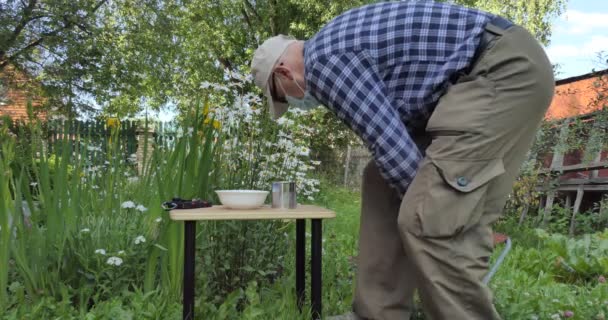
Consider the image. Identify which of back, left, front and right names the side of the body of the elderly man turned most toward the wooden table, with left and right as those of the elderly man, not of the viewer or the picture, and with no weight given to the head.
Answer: front

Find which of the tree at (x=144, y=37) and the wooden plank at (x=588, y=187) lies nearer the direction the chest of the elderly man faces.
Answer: the tree

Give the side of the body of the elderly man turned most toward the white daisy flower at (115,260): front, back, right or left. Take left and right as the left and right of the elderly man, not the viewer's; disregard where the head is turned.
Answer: front

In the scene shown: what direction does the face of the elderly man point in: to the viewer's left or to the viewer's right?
to the viewer's left

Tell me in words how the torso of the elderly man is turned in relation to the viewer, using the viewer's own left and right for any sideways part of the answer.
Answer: facing to the left of the viewer

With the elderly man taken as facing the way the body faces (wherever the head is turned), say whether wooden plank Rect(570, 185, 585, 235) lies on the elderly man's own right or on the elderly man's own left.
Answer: on the elderly man's own right

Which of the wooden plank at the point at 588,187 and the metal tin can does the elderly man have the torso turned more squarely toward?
the metal tin can
